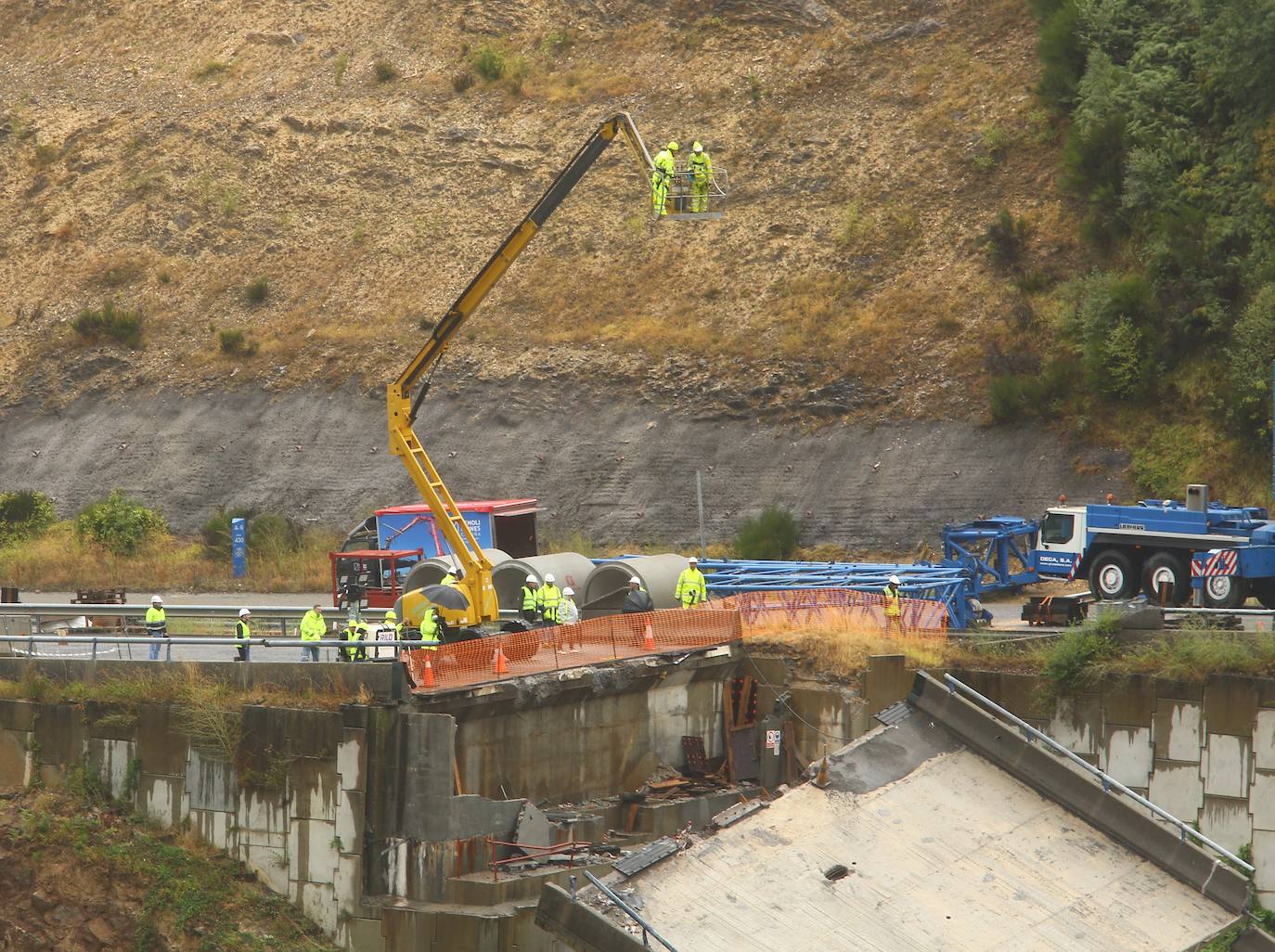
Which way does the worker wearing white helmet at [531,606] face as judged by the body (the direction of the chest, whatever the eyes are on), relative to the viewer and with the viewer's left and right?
facing the viewer and to the right of the viewer

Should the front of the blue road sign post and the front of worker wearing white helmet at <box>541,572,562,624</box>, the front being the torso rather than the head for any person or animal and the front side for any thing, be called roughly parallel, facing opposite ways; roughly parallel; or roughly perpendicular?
roughly parallel

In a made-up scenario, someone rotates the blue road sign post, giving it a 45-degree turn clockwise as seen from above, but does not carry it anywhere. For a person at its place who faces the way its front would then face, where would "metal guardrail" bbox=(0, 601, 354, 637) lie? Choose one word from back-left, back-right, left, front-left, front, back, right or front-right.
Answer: front-left

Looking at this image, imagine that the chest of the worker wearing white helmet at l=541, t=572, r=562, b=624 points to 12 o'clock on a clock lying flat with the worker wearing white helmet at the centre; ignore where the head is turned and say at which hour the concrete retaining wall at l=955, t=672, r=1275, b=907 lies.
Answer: The concrete retaining wall is roughly at 10 o'clock from the worker wearing white helmet.

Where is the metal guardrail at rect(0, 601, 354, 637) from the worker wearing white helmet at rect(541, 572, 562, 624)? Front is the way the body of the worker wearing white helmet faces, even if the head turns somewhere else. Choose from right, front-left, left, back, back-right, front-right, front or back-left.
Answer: right

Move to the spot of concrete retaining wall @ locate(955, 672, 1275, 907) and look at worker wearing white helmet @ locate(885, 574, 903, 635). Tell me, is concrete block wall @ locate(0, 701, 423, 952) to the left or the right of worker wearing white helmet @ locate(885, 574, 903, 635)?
left

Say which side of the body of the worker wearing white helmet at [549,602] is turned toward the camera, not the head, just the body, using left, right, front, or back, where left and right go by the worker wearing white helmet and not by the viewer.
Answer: front

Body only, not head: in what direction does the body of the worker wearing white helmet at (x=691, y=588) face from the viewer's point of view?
toward the camera

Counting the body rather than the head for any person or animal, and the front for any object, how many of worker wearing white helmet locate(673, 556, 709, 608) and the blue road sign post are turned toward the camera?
2

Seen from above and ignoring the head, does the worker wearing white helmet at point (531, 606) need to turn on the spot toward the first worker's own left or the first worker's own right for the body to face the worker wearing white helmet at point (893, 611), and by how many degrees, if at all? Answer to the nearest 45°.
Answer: approximately 45° to the first worker's own left

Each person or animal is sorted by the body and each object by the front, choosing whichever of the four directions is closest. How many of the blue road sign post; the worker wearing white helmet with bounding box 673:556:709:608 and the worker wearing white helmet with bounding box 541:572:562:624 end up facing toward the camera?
3

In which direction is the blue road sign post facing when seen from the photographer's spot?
facing the viewer

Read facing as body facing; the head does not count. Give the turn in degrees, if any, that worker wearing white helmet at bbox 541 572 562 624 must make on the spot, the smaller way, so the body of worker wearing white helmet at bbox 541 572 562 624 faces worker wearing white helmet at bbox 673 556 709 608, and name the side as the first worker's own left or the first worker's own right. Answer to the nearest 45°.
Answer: approximately 90° to the first worker's own left

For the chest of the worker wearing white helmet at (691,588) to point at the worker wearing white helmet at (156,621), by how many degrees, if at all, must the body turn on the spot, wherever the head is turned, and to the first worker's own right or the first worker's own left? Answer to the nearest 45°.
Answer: approximately 90° to the first worker's own right

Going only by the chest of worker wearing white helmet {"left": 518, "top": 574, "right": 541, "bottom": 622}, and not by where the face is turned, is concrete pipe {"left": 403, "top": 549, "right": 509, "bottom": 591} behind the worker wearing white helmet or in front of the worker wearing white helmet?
behind

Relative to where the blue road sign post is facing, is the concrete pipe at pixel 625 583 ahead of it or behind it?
ahead

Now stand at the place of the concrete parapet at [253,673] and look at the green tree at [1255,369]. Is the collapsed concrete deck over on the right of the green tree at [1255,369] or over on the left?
right

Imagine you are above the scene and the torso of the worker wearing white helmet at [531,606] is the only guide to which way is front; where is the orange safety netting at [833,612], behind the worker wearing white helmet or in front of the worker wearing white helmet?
in front
